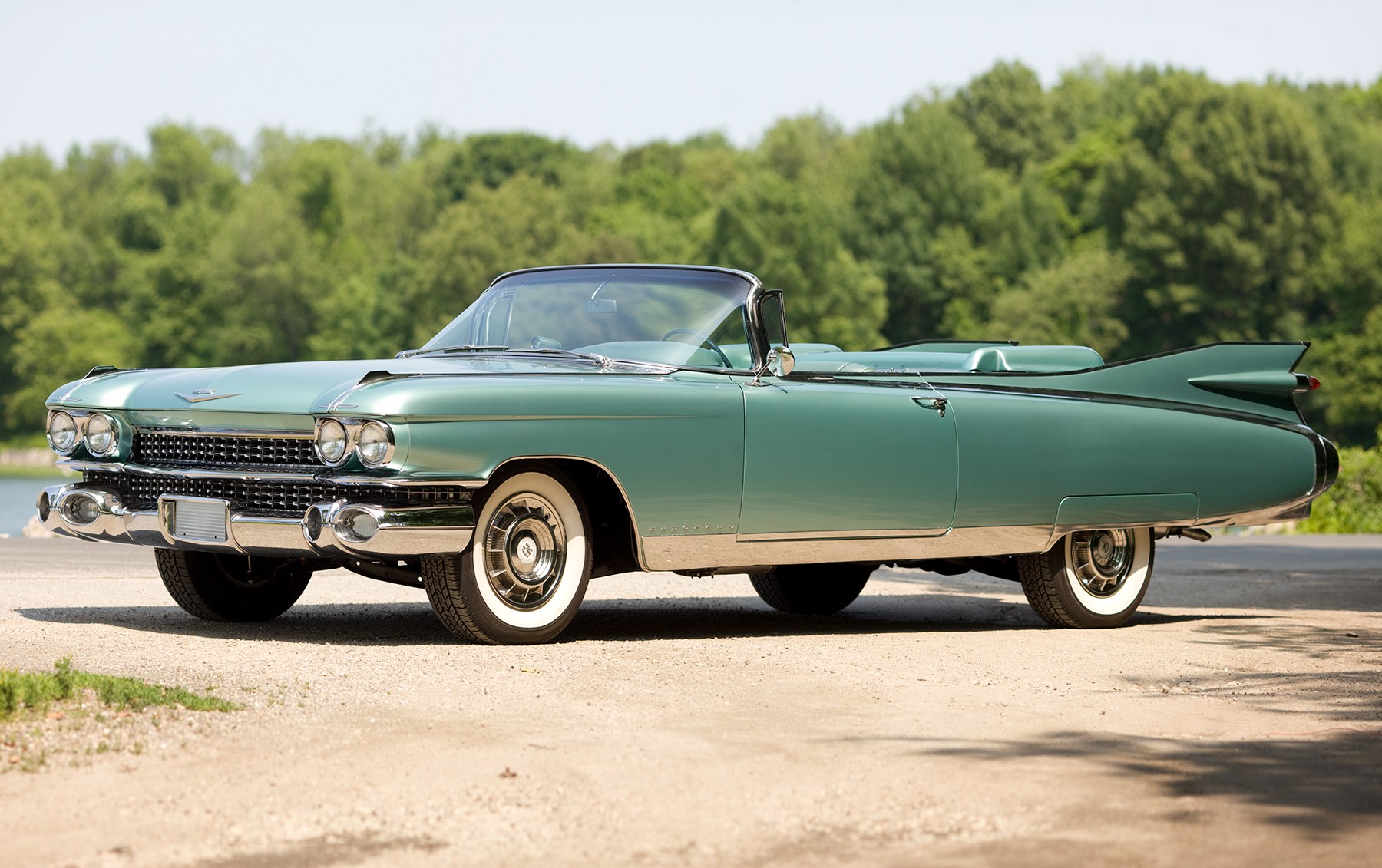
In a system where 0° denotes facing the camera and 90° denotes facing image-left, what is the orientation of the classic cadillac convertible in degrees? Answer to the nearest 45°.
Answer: approximately 45°
